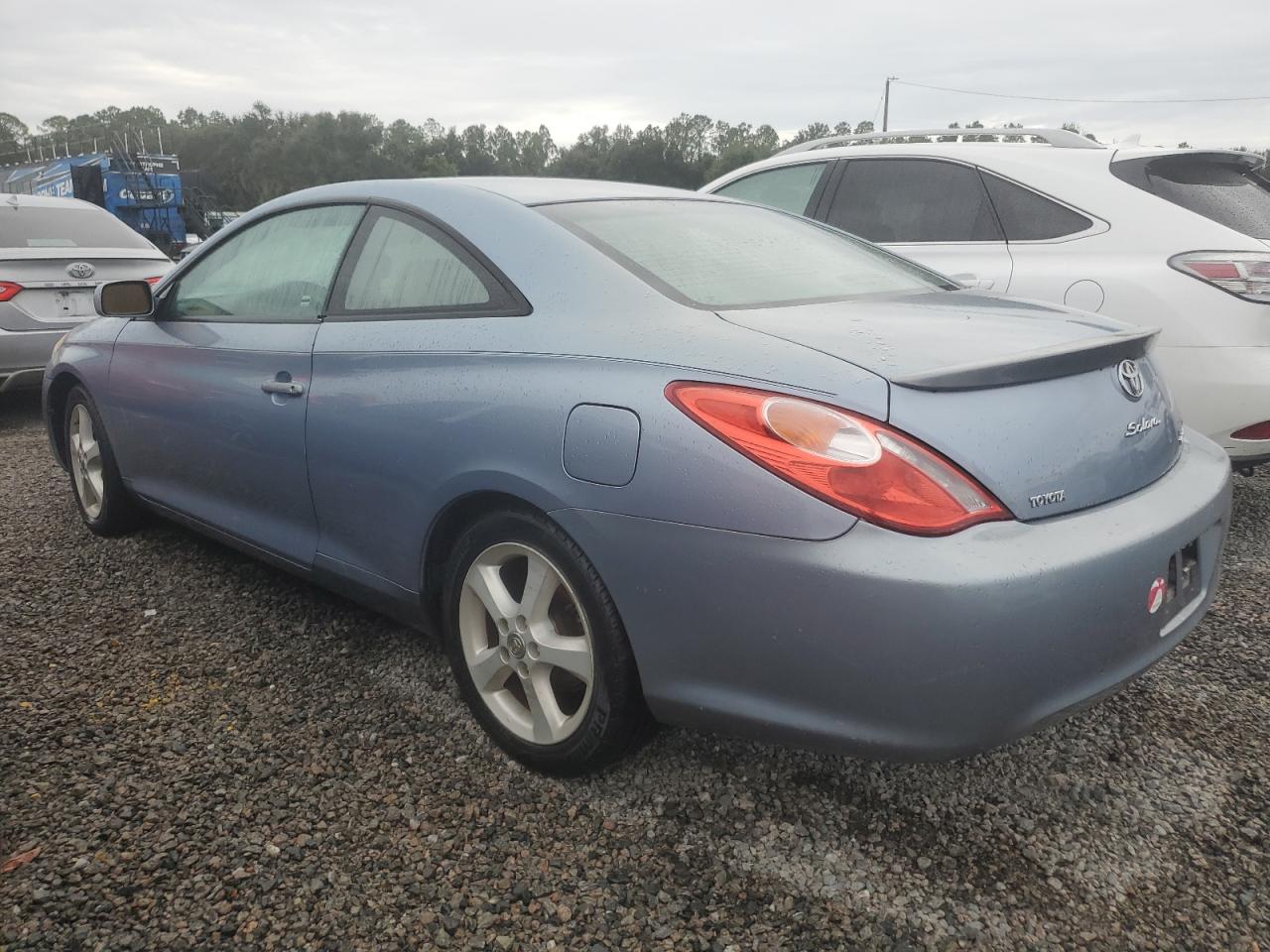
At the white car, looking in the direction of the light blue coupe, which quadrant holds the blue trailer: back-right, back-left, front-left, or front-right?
back-right

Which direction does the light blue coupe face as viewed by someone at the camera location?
facing away from the viewer and to the left of the viewer

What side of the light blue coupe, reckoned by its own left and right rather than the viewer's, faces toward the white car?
right

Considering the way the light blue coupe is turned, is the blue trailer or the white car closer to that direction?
the blue trailer
